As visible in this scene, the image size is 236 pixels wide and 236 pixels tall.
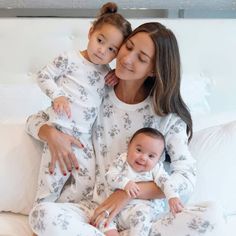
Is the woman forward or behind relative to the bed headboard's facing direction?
forward

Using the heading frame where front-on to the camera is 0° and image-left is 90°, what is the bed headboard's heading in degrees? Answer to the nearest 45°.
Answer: approximately 0°
